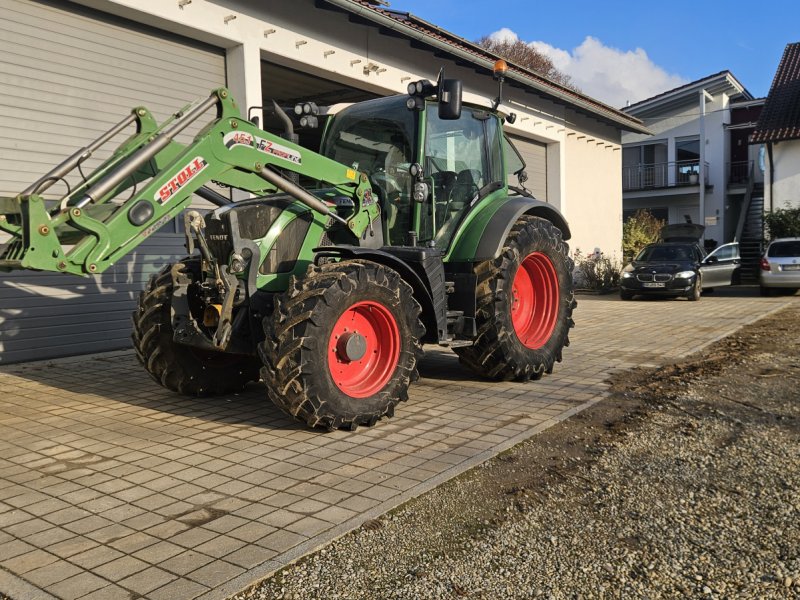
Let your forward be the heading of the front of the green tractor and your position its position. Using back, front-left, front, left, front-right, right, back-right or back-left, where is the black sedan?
back

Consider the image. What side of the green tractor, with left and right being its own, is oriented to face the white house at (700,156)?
back

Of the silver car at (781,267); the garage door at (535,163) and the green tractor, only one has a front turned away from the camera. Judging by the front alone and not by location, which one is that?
the silver car

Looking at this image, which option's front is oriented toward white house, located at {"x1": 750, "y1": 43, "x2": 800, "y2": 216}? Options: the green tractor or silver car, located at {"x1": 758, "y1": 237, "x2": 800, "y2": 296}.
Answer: the silver car

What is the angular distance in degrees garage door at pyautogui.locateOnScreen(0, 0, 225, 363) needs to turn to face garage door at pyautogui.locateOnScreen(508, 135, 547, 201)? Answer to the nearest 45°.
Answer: approximately 90° to its left

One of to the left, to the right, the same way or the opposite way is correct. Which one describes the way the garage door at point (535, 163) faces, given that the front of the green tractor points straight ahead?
to the left

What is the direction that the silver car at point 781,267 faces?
away from the camera

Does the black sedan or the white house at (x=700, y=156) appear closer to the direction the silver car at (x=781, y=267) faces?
the white house

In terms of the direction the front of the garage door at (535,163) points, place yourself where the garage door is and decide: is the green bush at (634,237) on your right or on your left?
on your left

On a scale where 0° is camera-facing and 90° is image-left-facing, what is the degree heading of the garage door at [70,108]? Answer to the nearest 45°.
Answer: approximately 315°

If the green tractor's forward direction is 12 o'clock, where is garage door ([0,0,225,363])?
The garage door is roughly at 3 o'clock from the green tractor.

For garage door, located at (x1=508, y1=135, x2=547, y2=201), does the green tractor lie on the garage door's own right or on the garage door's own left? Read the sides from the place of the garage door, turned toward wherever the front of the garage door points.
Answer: on the garage door's own right

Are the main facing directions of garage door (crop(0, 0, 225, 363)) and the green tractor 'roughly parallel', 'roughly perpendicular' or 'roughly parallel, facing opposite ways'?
roughly perpendicular

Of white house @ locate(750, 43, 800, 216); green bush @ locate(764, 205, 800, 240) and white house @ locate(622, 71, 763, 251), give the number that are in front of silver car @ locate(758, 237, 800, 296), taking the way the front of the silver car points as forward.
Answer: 3

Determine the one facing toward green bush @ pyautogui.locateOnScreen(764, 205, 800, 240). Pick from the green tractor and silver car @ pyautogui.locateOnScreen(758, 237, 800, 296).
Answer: the silver car
